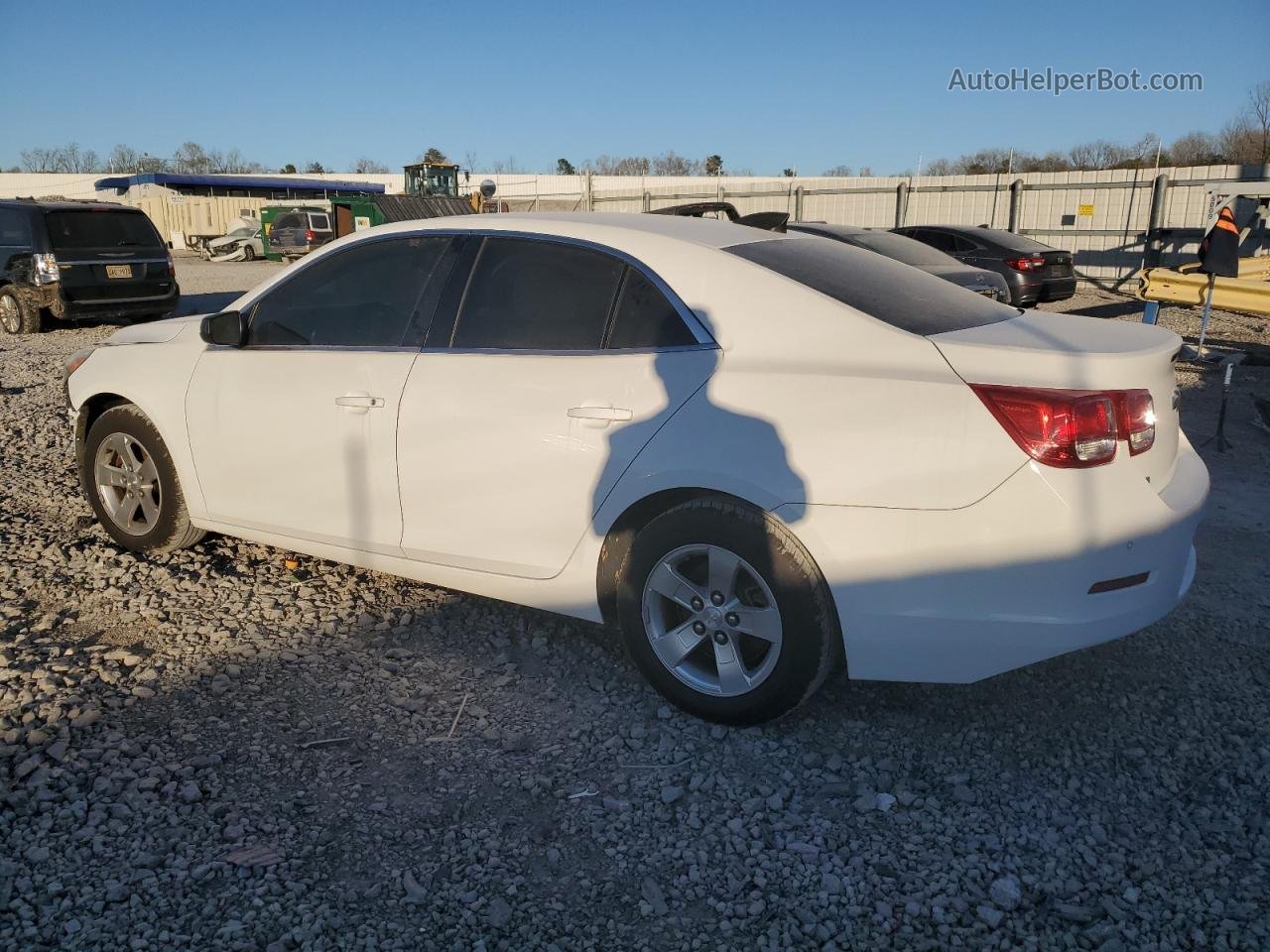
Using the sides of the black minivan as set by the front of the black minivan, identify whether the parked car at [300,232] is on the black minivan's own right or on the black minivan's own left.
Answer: on the black minivan's own right

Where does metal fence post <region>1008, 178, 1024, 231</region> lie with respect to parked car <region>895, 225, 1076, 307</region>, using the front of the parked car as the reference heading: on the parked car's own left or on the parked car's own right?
on the parked car's own right

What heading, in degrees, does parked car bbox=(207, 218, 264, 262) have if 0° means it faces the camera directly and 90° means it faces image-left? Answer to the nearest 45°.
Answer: approximately 45°

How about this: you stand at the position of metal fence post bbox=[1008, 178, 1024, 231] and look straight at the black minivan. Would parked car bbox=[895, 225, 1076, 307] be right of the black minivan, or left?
left

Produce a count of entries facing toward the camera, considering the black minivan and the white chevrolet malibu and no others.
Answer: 0

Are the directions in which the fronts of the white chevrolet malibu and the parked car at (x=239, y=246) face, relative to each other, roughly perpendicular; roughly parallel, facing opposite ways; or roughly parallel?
roughly perpendicular

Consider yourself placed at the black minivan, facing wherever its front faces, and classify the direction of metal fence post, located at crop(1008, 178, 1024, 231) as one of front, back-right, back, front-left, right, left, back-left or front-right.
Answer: back-right

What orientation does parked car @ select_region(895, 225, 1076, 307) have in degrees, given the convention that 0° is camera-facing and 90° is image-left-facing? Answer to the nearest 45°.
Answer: approximately 135°

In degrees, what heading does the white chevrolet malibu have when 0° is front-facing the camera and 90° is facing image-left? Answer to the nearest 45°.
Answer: approximately 135°

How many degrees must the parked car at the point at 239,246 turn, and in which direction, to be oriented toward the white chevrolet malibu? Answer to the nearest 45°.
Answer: approximately 45° to its left

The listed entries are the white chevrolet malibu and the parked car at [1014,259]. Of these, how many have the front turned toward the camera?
0

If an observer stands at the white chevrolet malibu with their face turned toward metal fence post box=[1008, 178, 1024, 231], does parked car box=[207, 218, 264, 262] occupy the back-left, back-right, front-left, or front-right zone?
front-left

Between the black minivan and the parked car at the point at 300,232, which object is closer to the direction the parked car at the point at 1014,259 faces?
the parked car
